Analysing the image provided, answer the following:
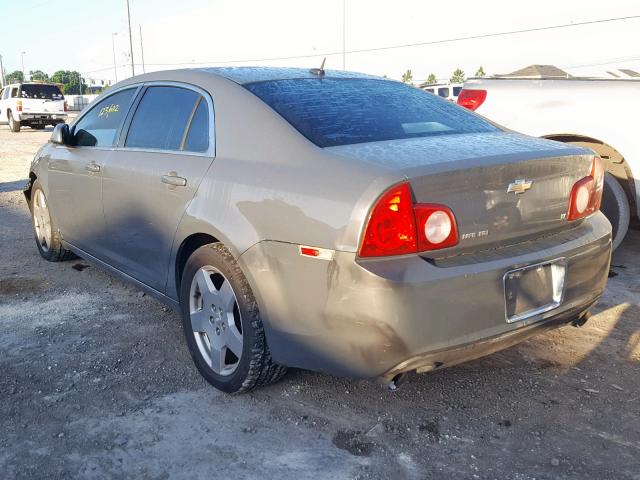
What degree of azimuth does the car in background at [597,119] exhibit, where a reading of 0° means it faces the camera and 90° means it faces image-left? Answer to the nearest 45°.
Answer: approximately 270°

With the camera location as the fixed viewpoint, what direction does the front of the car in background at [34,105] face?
facing away from the viewer and to the left of the viewer

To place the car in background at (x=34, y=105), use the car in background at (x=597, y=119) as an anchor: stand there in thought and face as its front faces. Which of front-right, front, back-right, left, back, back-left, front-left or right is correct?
back-left

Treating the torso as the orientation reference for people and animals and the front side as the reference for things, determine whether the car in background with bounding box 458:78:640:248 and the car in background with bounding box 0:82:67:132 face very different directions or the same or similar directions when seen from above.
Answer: very different directions

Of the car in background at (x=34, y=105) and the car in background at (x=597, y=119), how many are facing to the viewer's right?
1

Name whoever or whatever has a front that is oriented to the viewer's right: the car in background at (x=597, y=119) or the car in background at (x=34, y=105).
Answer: the car in background at (x=597, y=119)
